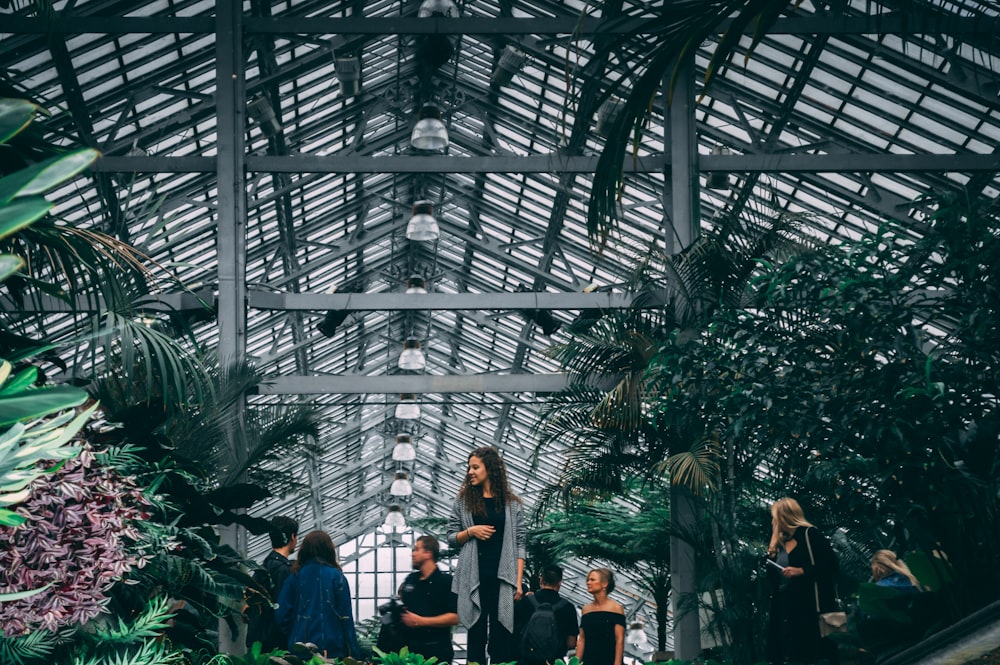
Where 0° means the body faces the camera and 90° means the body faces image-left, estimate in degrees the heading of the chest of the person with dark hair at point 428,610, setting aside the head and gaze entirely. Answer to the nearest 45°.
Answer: approximately 45°

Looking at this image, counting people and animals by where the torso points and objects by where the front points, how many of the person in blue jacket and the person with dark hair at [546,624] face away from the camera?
2

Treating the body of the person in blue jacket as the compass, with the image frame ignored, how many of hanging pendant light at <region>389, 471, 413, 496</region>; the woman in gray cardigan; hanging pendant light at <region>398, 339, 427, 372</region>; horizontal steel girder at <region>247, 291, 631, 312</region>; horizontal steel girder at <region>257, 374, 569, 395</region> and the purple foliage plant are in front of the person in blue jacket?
4

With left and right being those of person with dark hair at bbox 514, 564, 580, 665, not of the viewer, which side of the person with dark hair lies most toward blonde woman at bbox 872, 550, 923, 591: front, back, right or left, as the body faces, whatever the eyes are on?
right

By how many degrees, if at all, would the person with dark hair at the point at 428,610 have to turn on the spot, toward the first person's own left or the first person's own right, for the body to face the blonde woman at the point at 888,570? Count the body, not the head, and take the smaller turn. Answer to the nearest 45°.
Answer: approximately 135° to the first person's own left

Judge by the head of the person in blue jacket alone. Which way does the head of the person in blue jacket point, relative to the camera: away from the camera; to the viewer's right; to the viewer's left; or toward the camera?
away from the camera

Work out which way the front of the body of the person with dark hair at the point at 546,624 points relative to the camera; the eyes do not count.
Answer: away from the camera

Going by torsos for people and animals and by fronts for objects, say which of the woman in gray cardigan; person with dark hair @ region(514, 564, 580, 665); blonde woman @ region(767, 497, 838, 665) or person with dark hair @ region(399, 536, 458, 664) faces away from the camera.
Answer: person with dark hair @ region(514, 564, 580, 665)

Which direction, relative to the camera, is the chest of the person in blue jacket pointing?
away from the camera

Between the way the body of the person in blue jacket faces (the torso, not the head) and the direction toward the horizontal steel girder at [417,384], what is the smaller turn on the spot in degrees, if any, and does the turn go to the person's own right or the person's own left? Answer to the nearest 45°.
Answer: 0° — they already face it

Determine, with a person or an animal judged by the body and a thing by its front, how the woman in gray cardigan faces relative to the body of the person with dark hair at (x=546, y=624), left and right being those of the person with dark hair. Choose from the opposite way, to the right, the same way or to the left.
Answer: the opposite way
